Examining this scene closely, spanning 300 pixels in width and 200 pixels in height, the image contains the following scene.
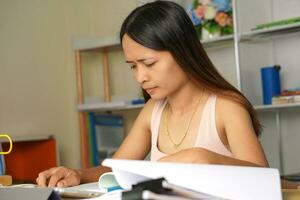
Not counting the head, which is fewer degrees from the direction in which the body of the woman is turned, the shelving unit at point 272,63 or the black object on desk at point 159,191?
the black object on desk

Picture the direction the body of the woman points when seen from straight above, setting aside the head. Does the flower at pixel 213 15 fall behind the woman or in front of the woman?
behind

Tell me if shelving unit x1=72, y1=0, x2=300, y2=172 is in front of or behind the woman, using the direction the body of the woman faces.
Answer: behind

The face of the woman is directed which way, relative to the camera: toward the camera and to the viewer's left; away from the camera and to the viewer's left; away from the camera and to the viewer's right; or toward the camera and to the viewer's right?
toward the camera and to the viewer's left

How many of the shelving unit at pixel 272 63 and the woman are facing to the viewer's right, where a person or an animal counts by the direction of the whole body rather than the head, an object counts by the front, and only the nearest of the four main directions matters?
0

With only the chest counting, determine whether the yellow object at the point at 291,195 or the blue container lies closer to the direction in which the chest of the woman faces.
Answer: the yellow object

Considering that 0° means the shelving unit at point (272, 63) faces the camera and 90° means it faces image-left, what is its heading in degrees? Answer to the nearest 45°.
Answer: approximately 45°

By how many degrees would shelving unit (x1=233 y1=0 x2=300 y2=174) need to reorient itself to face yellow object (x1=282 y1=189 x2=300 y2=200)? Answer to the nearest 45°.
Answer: approximately 45° to its left

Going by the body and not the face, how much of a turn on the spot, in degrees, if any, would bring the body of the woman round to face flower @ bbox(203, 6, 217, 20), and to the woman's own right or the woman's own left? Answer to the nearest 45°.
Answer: approximately 135° to the woman's own right

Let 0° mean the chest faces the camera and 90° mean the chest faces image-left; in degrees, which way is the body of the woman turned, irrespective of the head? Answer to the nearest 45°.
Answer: approximately 45°

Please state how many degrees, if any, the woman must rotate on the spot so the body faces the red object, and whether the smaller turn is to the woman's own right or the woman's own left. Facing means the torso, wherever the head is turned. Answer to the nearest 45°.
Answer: approximately 90° to the woman's own right

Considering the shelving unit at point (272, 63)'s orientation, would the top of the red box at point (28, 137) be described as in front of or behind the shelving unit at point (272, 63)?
in front
